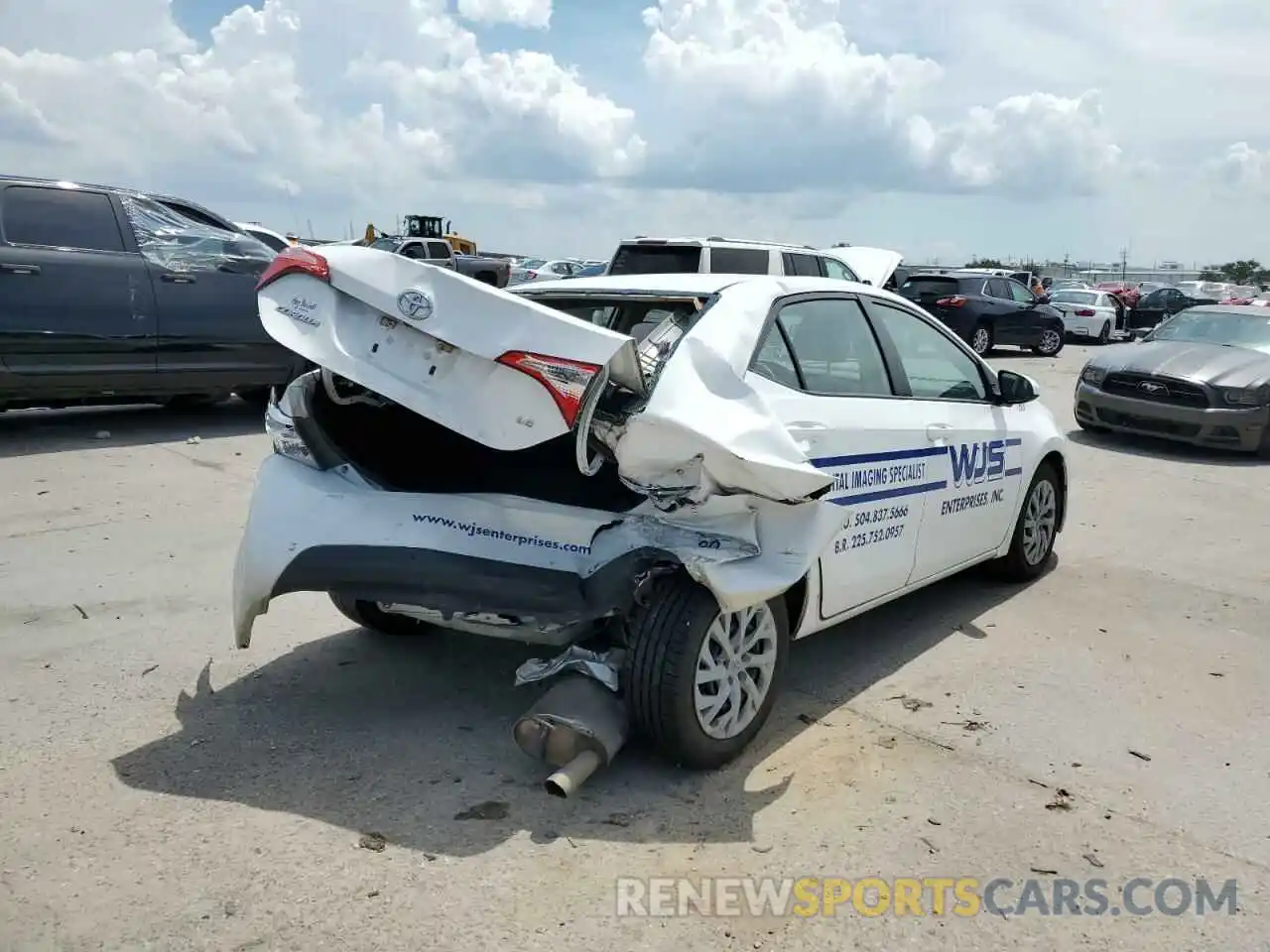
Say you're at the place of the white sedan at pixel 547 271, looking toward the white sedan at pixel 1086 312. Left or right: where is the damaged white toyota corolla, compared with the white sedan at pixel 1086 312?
right

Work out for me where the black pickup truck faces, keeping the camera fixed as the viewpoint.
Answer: facing to the right of the viewer

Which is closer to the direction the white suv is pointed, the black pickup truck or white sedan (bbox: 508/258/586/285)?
the white sedan

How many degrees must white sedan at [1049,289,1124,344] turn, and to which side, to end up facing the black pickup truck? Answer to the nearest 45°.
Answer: approximately 135° to its right

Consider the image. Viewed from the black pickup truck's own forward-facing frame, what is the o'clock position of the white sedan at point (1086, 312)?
The white sedan is roughly at 11 o'clock from the black pickup truck.

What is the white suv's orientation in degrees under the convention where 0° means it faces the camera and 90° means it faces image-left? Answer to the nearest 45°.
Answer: approximately 225°

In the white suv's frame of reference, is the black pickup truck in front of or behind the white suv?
behind
